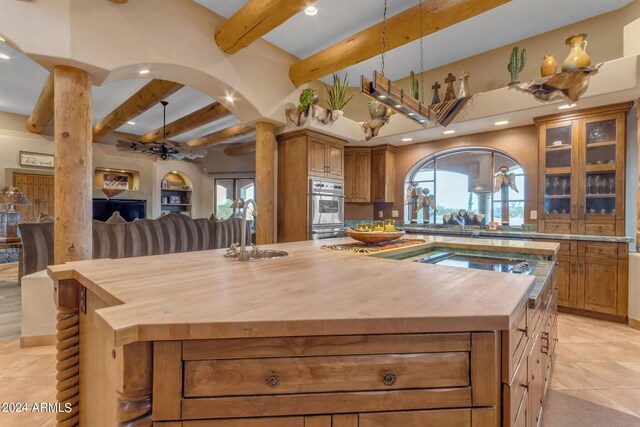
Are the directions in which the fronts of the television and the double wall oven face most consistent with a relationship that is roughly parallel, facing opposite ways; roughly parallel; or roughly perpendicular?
roughly parallel

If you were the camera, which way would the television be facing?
facing the viewer

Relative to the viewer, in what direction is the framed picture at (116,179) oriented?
toward the camera

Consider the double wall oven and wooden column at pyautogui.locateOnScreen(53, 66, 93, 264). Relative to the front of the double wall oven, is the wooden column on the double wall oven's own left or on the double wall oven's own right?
on the double wall oven's own right

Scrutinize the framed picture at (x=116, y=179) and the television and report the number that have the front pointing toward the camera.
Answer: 2

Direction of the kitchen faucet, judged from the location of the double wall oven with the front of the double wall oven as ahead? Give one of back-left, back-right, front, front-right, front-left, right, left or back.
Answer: front-right

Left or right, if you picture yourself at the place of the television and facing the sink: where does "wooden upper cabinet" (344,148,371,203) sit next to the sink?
left

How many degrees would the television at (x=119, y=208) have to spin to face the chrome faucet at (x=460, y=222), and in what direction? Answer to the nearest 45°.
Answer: approximately 45° to its left

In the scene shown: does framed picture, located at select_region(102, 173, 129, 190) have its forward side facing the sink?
yes

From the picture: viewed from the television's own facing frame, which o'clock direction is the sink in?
The sink is roughly at 12 o'clock from the television.

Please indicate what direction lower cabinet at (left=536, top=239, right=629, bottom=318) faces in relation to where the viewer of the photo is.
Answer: facing the viewer and to the left of the viewer

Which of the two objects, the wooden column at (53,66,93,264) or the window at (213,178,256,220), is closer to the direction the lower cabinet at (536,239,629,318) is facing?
the wooden column

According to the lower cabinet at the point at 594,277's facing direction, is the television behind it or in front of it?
in front

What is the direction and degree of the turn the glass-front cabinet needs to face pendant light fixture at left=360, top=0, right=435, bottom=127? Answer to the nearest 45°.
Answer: approximately 45° to its right

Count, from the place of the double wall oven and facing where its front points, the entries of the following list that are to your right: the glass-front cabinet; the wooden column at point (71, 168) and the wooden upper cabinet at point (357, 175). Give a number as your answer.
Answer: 1

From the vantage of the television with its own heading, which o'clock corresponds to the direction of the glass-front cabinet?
The glass-front cabinet is roughly at 11 o'clock from the television.
